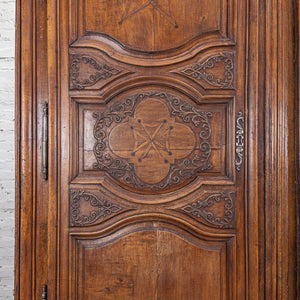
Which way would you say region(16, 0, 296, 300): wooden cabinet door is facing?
toward the camera
